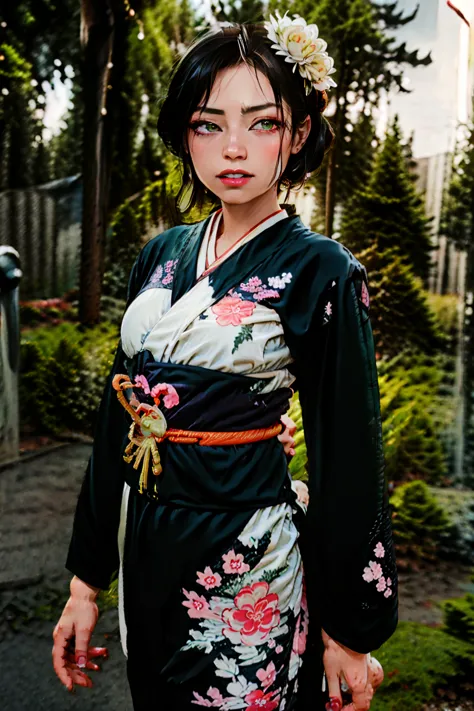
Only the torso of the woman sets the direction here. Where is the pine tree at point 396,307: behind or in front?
behind

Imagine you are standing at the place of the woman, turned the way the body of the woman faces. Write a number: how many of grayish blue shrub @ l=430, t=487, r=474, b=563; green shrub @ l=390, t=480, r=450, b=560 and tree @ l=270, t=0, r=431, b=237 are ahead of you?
0

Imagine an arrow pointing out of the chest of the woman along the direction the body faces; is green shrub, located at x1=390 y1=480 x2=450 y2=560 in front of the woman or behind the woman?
behind

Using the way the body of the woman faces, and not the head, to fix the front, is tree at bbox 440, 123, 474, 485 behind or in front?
behind

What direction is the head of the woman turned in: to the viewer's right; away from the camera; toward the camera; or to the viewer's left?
toward the camera

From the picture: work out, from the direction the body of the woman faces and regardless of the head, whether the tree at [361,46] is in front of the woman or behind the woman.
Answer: behind

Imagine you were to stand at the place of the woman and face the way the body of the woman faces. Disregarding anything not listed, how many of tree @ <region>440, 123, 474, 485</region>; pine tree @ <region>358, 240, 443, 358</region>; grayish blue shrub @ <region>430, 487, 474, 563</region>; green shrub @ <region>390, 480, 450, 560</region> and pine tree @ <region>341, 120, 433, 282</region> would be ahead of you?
0

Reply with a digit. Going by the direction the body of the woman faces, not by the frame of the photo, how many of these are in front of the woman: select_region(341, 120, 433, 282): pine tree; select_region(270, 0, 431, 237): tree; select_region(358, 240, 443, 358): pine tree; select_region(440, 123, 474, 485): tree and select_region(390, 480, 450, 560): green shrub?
0

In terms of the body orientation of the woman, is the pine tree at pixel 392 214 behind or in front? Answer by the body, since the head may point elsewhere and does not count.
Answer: behind

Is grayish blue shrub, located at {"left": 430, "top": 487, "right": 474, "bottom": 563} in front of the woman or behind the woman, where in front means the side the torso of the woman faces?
behind

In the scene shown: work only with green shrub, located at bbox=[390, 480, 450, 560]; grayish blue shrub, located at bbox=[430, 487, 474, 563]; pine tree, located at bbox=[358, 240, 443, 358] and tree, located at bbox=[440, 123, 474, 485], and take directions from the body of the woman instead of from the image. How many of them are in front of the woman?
0

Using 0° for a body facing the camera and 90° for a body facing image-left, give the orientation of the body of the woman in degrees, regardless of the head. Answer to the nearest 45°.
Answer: approximately 45°

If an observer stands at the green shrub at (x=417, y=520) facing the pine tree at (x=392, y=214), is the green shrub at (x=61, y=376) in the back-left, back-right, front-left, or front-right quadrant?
front-left
